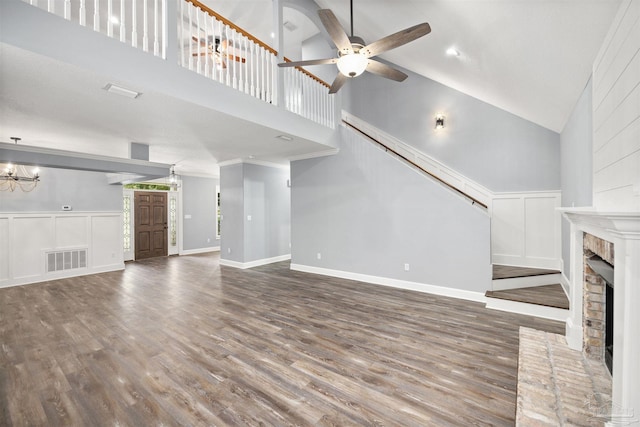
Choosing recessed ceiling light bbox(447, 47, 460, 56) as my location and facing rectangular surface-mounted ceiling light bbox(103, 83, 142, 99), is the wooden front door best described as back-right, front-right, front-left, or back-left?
front-right

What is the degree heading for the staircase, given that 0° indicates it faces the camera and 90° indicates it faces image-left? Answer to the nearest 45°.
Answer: approximately 0°

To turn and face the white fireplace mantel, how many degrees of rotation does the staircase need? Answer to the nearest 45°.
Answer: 0° — it already faces it

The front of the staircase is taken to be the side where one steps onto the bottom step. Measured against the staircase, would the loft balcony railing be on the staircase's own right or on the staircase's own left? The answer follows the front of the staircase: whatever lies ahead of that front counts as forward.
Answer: on the staircase's own right

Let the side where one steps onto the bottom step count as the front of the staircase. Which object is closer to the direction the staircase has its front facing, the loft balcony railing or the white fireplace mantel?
the white fireplace mantel
